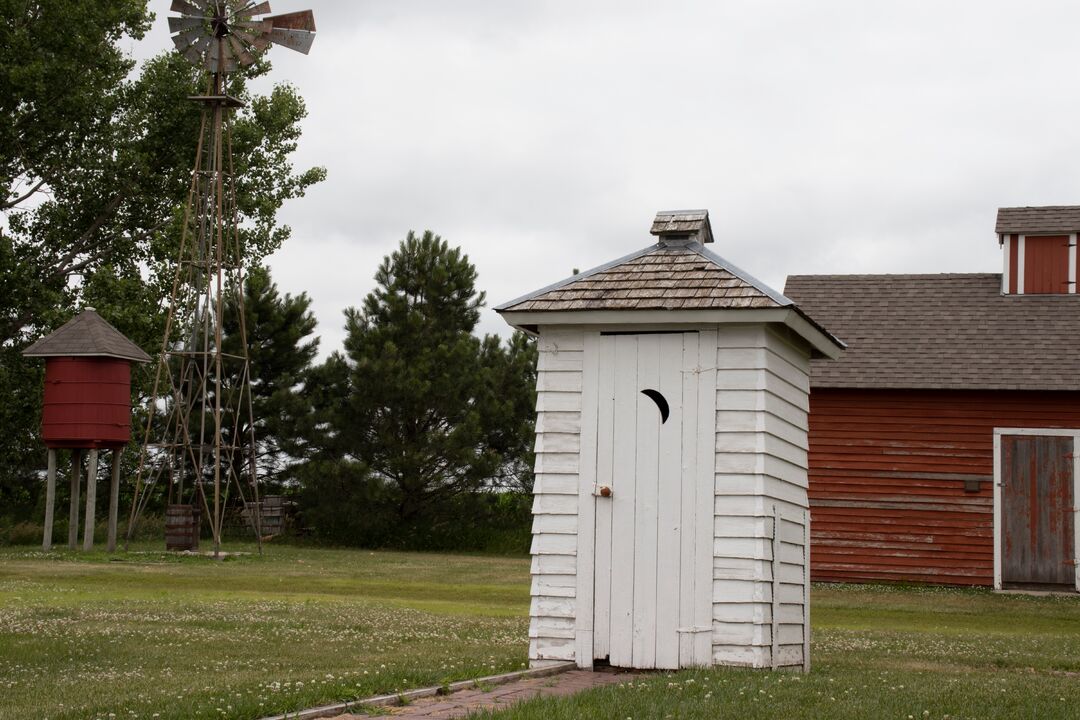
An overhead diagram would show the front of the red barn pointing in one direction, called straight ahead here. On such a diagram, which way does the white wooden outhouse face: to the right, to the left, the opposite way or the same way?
the same way

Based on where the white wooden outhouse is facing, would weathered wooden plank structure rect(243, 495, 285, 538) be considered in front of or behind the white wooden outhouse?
behind

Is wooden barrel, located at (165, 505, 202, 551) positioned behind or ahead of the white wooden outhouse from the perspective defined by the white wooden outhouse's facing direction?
behind

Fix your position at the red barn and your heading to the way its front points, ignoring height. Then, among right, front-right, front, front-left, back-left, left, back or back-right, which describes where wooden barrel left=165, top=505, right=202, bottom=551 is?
right

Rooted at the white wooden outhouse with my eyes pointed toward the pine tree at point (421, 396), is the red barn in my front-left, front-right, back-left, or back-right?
front-right

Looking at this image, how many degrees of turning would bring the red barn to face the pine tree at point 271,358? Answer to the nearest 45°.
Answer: approximately 135° to its right

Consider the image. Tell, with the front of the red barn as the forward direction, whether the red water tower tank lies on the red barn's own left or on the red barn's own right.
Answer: on the red barn's own right

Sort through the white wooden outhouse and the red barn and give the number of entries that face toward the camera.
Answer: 2

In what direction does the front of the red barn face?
toward the camera

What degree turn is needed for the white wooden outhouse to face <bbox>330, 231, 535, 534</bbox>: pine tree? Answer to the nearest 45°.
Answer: approximately 180°

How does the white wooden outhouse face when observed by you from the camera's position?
facing the viewer
